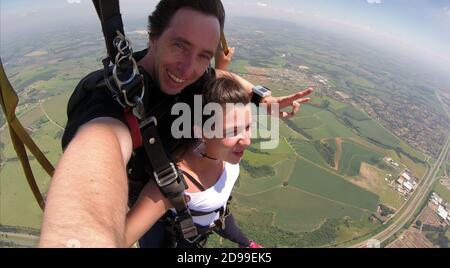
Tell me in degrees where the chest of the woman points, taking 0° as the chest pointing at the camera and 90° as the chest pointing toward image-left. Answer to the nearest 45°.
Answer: approximately 315°

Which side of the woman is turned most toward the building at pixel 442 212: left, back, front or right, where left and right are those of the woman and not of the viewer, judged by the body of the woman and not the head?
left

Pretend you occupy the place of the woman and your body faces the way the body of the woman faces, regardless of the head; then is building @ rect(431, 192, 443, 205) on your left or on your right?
on your left
